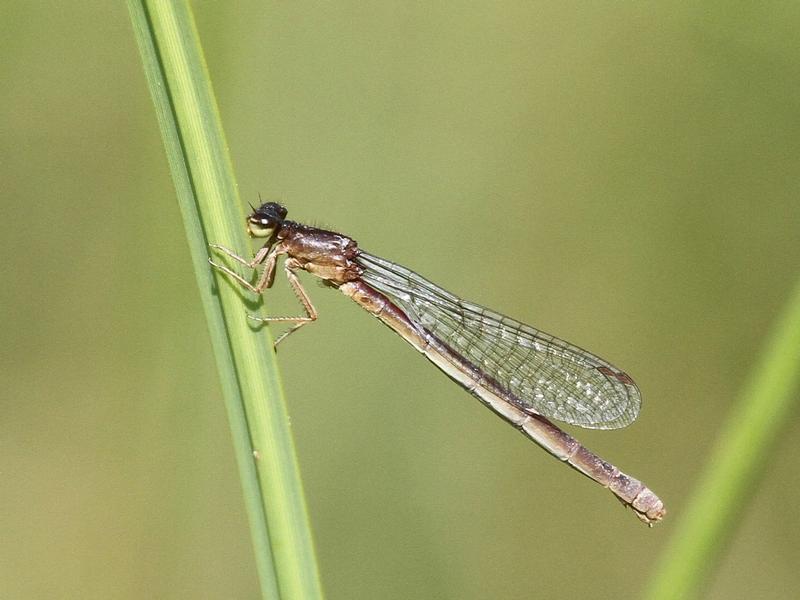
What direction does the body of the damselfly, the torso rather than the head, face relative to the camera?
to the viewer's left
